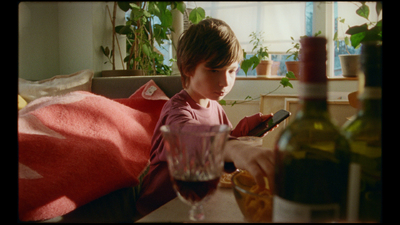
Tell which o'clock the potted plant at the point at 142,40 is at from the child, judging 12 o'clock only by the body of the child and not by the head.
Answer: The potted plant is roughly at 7 o'clock from the child.

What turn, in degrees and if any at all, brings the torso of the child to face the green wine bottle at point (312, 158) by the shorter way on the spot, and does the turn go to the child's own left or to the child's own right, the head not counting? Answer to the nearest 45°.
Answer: approximately 45° to the child's own right

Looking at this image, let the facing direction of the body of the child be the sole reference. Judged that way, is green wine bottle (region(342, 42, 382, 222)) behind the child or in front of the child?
in front

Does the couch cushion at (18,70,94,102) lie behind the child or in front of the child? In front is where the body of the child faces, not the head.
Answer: behind

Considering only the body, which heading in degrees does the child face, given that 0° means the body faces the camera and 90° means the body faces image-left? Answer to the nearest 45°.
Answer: approximately 315°

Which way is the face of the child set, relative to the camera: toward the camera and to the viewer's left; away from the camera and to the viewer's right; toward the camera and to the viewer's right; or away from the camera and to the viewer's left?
toward the camera and to the viewer's right

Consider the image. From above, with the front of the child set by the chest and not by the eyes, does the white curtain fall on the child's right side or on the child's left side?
on the child's left side

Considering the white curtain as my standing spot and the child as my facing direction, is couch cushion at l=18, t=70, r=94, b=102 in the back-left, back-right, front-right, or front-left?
front-right
